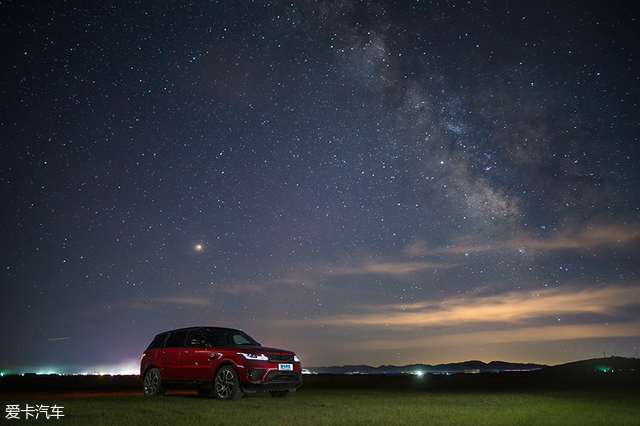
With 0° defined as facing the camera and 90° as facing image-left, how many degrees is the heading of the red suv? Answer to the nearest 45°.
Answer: approximately 315°
